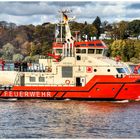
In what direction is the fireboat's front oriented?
to the viewer's right
